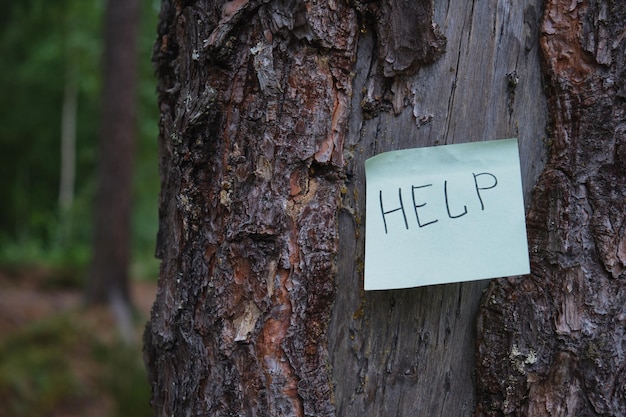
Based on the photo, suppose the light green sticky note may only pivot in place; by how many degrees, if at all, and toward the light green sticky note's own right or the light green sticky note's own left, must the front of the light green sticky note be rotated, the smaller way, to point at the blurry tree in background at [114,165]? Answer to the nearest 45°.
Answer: approximately 135° to the light green sticky note's own right

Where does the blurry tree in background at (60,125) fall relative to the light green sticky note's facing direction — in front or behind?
behind

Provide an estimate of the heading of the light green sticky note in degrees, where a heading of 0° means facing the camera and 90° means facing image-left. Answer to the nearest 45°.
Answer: approximately 0°
